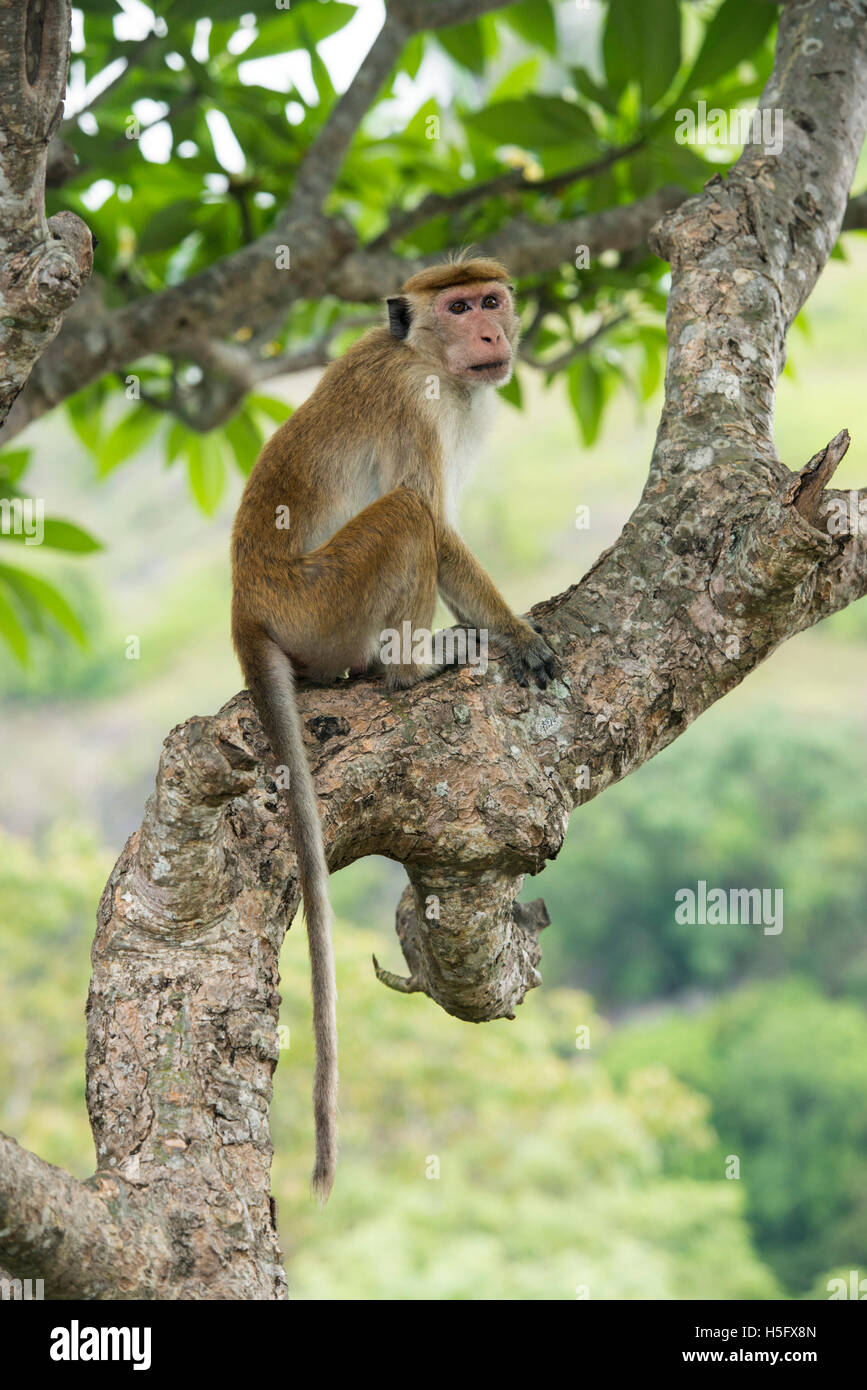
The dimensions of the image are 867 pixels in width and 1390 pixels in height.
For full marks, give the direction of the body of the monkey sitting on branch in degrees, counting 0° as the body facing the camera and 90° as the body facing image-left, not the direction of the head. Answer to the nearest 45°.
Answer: approximately 270°
